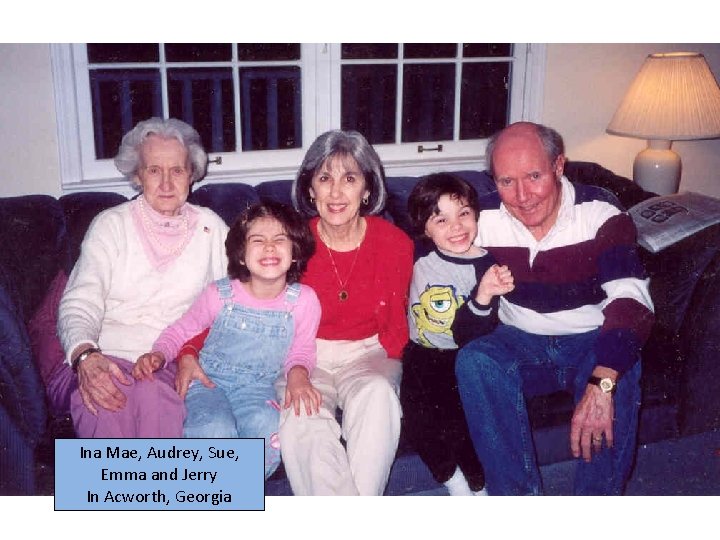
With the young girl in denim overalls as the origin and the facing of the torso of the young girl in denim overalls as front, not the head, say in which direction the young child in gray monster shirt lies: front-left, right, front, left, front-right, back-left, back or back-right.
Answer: left

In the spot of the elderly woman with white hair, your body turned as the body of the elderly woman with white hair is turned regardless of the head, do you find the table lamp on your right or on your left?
on your left

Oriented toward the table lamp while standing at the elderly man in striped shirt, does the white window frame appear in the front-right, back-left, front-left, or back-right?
front-left

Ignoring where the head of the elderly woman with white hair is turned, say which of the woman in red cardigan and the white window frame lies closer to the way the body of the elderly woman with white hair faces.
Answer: the woman in red cardigan

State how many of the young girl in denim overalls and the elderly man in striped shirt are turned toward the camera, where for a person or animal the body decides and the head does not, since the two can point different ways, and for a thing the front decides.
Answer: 2

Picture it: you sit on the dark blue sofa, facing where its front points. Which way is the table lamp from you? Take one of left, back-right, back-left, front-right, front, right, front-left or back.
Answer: back-left

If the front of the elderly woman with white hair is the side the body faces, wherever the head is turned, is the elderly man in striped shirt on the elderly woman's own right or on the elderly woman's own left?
on the elderly woman's own left

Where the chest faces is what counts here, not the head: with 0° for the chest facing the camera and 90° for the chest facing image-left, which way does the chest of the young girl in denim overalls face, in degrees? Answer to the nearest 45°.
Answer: approximately 0°

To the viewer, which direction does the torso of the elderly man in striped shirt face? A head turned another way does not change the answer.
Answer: toward the camera

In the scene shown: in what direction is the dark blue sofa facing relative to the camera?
toward the camera
